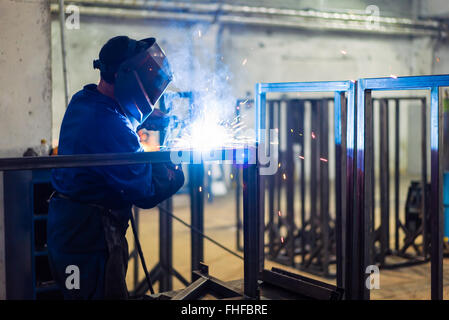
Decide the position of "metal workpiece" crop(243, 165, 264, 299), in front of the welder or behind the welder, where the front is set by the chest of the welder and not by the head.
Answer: in front

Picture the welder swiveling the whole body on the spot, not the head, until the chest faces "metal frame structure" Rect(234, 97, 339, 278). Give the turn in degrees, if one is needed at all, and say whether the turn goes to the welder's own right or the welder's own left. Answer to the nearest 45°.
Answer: approximately 45° to the welder's own left

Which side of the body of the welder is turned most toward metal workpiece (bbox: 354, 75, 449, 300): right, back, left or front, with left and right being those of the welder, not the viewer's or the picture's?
front

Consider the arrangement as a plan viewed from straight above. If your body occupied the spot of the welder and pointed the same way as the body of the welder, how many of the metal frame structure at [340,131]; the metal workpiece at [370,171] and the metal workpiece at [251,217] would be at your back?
0

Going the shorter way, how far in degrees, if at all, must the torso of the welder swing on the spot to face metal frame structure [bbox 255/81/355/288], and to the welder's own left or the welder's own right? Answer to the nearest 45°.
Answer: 0° — they already face it

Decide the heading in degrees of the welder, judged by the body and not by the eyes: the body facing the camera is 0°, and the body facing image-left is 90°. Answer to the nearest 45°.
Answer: approximately 270°

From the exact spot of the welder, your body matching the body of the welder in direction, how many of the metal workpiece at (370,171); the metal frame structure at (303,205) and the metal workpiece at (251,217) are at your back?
0

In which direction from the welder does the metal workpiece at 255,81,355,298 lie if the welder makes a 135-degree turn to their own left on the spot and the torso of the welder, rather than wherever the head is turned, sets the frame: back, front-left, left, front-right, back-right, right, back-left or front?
right
